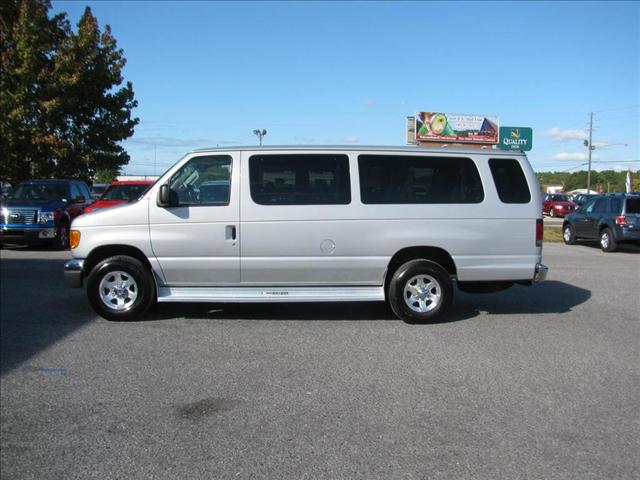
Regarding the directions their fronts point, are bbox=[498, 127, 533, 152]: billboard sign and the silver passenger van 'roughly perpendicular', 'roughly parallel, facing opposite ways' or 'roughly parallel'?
roughly perpendicular

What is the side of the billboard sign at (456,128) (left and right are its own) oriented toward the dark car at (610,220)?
front

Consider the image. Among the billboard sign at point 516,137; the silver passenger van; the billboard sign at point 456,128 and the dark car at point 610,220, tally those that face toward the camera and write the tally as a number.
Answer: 2

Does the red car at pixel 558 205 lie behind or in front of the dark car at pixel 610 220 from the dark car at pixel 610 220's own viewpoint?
in front

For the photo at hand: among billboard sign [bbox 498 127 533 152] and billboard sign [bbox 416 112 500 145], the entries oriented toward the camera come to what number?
2

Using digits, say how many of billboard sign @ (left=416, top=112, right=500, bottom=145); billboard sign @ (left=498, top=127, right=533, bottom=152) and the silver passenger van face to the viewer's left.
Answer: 1

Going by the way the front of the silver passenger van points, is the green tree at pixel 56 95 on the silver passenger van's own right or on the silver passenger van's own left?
on the silver passenger van's own right

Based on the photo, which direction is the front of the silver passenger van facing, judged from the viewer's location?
facing to the left of the viewer

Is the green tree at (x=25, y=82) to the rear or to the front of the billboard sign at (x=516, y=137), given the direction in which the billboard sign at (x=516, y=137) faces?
to the front

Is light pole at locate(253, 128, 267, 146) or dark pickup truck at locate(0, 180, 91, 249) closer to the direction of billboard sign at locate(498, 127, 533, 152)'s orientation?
the dark pickup truck

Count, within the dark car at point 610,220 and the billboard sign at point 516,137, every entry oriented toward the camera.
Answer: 1

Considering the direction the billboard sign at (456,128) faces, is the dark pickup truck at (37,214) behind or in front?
in front

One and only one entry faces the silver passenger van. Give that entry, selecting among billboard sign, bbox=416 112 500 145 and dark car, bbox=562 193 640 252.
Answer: the billboard sign

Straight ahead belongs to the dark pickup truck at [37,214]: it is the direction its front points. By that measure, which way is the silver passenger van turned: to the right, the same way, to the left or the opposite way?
to the right
